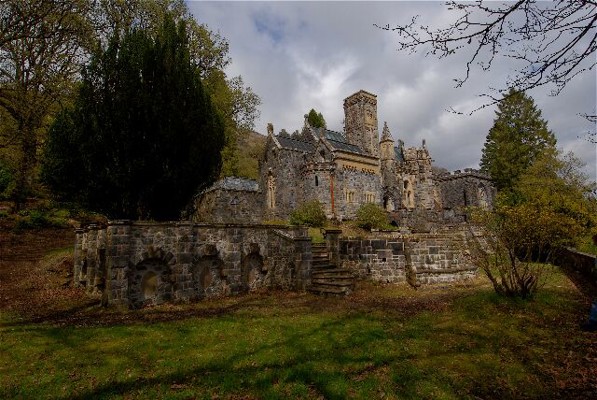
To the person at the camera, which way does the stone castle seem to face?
facing the viewer and to the right of the viewer

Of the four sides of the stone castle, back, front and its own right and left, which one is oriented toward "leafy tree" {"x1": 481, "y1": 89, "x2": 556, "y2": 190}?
left

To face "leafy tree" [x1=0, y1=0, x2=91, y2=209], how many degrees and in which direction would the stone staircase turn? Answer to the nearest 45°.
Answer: approximately 90° to its right

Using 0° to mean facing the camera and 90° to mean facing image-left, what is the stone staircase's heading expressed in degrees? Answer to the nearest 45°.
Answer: approximately 0°

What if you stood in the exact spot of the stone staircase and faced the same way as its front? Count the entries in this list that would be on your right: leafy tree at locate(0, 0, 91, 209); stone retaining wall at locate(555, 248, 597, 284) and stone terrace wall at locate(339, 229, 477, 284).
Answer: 1

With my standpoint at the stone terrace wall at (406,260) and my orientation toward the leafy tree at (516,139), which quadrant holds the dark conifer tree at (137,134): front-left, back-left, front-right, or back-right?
back-left

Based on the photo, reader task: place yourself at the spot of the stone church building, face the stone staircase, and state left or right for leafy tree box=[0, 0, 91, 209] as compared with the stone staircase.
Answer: right

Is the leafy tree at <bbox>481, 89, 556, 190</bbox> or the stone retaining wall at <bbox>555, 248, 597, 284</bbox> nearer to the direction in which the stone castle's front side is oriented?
the stone retaining wall

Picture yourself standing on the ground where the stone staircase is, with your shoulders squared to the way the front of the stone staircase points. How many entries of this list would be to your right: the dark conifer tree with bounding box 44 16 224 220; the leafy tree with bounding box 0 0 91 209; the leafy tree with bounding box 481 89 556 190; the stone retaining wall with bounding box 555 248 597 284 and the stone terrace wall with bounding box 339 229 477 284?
2

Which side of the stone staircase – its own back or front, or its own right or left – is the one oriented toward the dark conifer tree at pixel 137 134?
right

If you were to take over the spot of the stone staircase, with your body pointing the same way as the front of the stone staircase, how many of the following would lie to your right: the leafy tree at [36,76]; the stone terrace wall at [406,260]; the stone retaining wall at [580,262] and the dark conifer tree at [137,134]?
2
